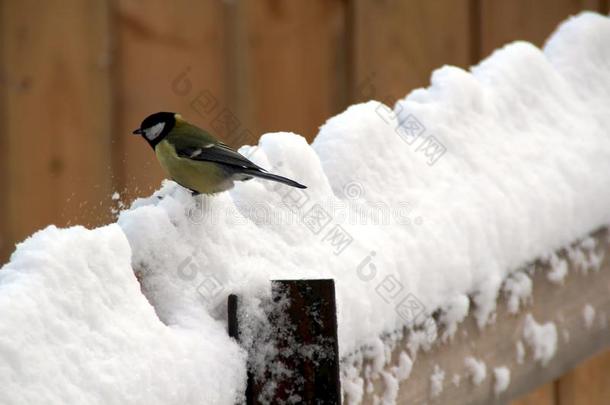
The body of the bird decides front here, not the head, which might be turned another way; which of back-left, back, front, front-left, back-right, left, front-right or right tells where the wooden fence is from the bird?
right

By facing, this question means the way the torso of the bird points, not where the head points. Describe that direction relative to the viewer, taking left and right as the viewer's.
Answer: facing to the left of the viewer
